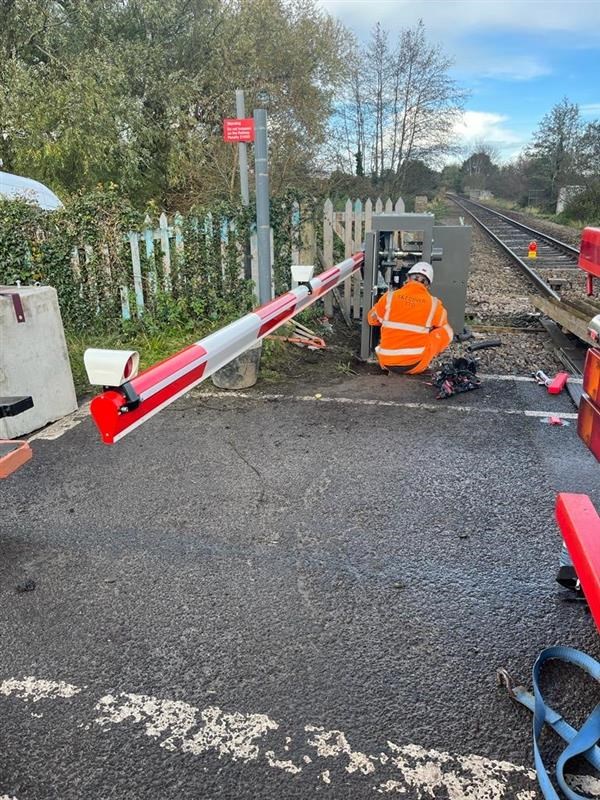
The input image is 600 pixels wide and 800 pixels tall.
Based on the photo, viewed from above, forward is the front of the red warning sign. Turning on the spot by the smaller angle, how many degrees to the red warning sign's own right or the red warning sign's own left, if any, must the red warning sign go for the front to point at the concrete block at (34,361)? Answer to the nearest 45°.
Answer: approximately 45° to the red warning sign's own right

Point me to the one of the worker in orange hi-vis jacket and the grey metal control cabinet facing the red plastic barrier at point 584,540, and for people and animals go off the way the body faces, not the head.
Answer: the grey metal control cabinet

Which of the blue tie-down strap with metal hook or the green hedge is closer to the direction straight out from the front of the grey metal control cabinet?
the blue tie-down strap with metal hook

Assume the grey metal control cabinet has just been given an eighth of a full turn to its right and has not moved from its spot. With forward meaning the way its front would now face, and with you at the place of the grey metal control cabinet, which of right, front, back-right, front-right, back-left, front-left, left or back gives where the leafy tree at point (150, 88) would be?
right

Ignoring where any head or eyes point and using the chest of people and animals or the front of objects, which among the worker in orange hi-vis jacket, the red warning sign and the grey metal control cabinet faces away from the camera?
the worker in orange hi-vis jacket

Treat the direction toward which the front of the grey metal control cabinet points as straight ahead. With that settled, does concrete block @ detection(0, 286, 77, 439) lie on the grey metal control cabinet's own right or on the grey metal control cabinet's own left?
on the grey metal control cabinet's own right

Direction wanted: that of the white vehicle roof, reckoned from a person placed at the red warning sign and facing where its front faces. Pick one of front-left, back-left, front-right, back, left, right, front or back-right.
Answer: back-right

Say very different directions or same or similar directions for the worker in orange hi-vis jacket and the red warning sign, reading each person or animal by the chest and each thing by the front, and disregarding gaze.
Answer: very different directions

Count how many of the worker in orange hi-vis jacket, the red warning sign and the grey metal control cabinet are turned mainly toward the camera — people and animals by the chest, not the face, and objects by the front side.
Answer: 2

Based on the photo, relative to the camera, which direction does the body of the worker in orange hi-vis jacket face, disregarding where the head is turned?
away from the camera

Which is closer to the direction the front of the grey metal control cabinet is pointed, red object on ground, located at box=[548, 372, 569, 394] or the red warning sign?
the red object on ground

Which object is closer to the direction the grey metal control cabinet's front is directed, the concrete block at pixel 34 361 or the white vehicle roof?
the concrete block

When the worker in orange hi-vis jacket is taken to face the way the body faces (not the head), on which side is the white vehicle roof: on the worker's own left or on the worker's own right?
on the worker's own left

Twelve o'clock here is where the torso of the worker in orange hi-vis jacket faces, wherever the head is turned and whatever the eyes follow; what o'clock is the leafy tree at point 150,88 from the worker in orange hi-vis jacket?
The leafy tree is roughly at 11 o'clock from the worker in orange hi-vis jacket.
